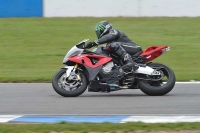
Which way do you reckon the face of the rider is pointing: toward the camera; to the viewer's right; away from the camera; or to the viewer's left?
to the viewer's left

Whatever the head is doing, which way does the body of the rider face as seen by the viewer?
to the viewer's left

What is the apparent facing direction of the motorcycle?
to the viewer's left
